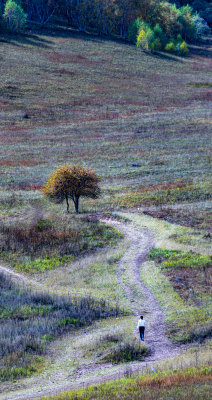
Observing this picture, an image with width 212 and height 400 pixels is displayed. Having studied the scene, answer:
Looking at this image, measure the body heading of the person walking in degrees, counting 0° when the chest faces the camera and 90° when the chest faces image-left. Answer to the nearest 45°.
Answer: approximately 180°

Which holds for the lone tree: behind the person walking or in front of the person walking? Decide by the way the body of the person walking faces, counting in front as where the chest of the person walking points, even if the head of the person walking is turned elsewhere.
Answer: in front
